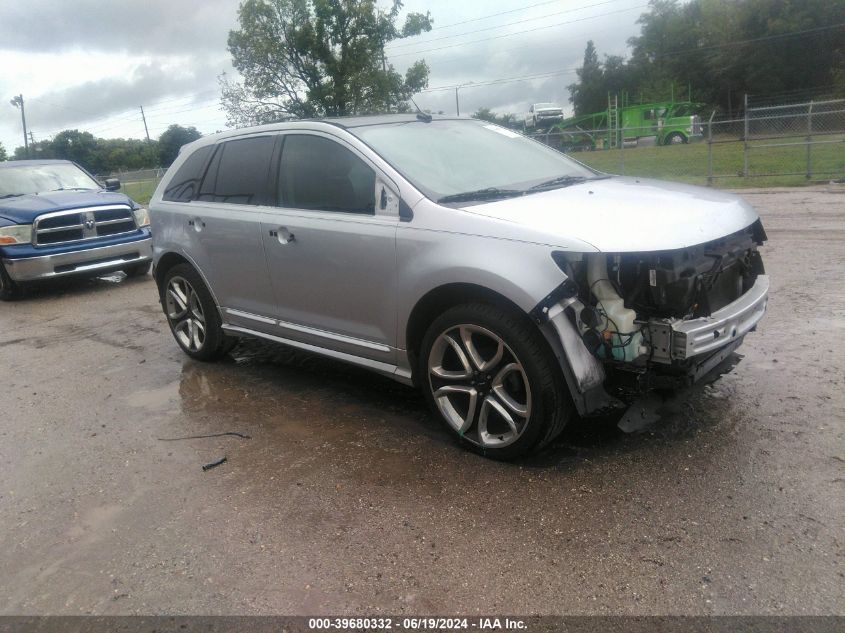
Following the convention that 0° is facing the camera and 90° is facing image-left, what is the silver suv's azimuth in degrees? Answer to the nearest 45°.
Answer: approximately 315°

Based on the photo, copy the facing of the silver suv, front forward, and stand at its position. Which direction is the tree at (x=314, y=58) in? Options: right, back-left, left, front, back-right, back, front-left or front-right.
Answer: back-left

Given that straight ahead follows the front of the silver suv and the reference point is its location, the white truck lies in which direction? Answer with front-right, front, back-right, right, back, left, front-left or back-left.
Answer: back-left

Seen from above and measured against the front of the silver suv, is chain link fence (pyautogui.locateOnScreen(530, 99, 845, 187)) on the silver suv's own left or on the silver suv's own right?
on the silver suv's own left

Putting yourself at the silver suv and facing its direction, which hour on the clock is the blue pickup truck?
The blue pickup truck is roughly at 6 o'clock from the silver suv.

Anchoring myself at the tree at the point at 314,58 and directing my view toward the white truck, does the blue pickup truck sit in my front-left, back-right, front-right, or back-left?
back-right

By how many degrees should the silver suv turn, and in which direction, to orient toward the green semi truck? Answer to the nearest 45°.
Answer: approximately 135° to its left
